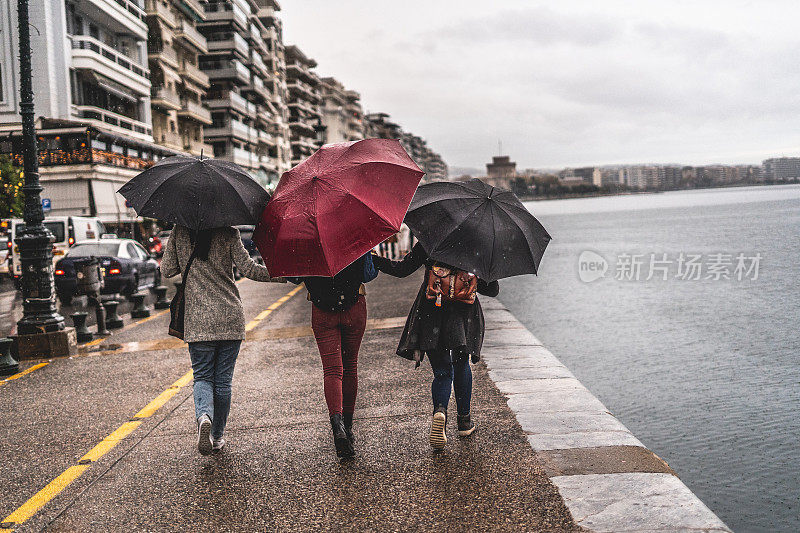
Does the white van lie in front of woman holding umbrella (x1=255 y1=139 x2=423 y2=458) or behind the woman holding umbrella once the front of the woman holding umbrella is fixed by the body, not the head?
in front

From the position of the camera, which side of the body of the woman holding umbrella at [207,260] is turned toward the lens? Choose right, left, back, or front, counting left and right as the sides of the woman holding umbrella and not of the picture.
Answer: back

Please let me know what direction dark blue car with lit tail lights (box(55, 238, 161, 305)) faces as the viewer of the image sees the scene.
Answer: facing away from the viewer and to the right of the viewer

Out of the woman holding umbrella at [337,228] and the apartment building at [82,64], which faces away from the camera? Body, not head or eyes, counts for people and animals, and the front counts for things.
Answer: the woman holding umbrella

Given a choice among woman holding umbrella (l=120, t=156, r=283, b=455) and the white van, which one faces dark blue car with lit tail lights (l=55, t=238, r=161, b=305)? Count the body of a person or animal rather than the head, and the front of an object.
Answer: the woman holding umbrella

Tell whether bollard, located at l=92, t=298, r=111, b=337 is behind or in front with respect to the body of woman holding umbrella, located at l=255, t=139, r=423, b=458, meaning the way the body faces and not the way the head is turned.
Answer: in front

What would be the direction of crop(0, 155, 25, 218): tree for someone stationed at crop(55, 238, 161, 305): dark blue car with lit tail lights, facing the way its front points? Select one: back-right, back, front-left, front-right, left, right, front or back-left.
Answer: front-left

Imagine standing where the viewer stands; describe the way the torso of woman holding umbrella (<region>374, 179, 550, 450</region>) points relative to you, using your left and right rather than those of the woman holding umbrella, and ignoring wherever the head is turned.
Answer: facing away from the viewer

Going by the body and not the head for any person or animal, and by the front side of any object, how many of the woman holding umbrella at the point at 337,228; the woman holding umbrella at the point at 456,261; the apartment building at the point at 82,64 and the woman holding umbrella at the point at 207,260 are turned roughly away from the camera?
3

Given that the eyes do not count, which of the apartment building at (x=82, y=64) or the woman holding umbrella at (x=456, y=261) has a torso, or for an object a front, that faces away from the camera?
the woman holding umbrella

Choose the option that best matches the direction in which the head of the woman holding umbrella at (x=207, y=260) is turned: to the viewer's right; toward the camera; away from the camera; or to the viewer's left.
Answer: away from the camera

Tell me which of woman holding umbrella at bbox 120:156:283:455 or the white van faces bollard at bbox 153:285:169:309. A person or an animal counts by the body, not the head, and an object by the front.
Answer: the woman holding umbrella

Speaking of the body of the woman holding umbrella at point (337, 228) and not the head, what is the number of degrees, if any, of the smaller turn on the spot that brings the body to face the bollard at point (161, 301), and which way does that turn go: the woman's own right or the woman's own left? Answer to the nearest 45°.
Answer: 0° — they already face it

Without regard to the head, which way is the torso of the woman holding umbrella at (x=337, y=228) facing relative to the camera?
away from the camera

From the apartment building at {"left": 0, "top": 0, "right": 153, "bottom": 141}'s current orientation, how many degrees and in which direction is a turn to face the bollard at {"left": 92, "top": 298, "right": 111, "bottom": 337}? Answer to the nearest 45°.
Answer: approximately 45° to its right

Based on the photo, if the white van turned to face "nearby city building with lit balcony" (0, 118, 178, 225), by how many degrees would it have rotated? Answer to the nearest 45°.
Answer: approximately 45° to its left
